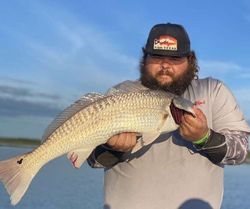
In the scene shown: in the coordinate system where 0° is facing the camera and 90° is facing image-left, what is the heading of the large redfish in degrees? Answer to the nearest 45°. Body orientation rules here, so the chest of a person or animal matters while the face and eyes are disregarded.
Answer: approximately 270°

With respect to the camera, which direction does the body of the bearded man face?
toward the camera

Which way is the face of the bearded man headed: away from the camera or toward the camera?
toward the camera
